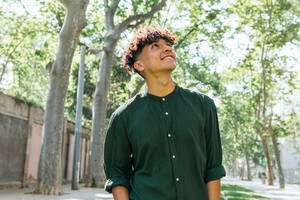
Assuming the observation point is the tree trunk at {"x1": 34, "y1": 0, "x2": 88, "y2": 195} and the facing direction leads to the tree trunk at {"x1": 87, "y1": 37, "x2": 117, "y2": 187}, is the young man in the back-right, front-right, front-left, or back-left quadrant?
back-right

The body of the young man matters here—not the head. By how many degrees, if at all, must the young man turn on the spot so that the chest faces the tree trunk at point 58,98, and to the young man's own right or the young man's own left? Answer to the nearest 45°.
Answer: approximately 180°

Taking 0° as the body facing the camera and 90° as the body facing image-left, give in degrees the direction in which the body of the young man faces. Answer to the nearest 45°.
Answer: approximately 0°

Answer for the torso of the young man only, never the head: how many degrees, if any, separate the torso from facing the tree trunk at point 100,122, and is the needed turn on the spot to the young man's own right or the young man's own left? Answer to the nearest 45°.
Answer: approximately 180°

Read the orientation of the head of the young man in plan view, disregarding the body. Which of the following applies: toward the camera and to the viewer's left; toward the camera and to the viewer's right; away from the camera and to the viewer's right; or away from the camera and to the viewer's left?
toward the camera and to the viewer's right
